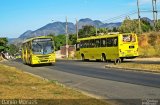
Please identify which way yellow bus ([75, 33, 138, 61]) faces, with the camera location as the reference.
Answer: facing away from the viewer and to the left of the viewer

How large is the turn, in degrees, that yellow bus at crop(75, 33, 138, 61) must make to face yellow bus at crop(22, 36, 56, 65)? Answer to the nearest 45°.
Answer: approximately 45° to its left
